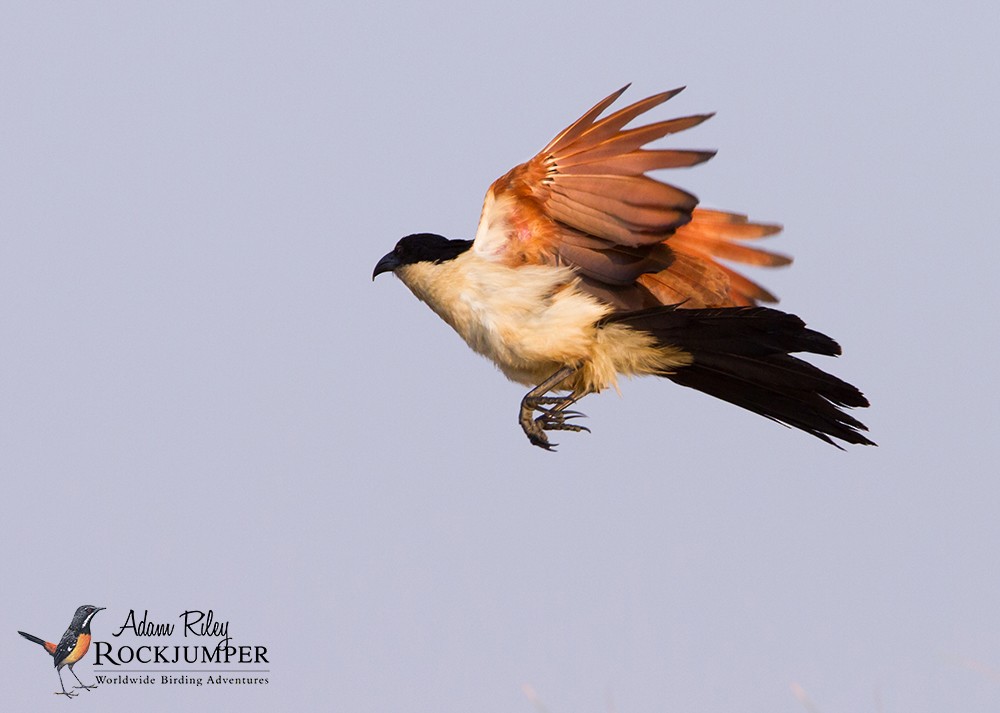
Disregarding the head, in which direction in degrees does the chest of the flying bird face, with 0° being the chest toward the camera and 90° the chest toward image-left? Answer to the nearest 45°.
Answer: approximately 90°
